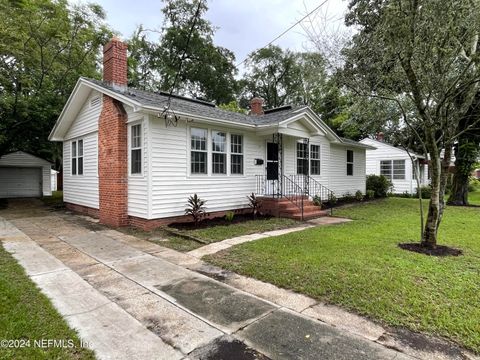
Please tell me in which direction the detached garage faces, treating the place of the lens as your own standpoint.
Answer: facing the viewer

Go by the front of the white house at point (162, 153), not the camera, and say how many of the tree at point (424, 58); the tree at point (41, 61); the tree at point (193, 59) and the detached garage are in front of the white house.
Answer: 1

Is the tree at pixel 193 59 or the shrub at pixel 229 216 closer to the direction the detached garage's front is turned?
the shrub

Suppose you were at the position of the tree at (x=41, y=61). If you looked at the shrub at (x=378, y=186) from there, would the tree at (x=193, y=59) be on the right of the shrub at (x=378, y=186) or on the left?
left

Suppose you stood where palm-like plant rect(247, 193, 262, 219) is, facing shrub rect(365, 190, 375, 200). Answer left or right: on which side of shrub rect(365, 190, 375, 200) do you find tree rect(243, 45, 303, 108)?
left

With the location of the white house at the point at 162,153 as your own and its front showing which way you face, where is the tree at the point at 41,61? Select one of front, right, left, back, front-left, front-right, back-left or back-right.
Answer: back

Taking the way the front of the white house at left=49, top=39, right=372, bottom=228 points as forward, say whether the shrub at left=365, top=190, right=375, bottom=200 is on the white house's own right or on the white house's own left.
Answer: on the white house's own left

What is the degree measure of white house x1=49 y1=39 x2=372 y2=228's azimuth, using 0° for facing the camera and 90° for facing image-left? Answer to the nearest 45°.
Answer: approximately 315°

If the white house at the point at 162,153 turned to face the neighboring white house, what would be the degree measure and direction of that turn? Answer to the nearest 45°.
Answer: approximately 90° to its left

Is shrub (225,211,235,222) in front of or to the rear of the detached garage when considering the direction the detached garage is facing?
in front

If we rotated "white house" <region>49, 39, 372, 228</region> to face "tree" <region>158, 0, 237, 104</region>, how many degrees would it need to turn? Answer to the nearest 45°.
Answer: approximately 135° to its left
